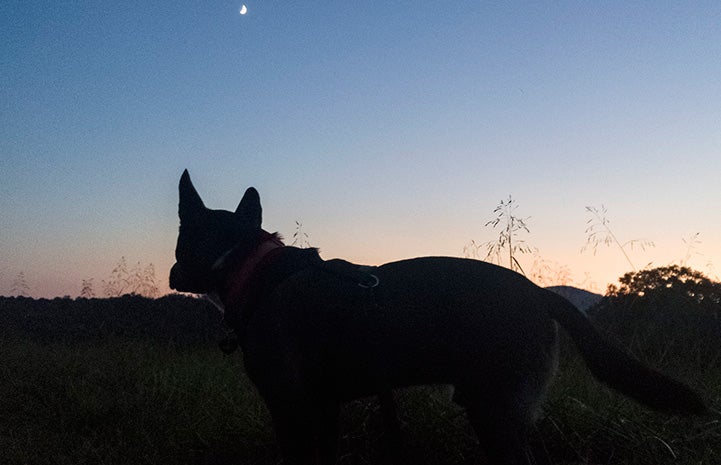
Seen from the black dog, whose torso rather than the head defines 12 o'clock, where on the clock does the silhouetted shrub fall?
The silhouetted shrub is roughly at 4 o'clock from the black dog.

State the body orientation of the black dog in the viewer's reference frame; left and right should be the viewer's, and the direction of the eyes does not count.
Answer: facing to the left of the viewer
